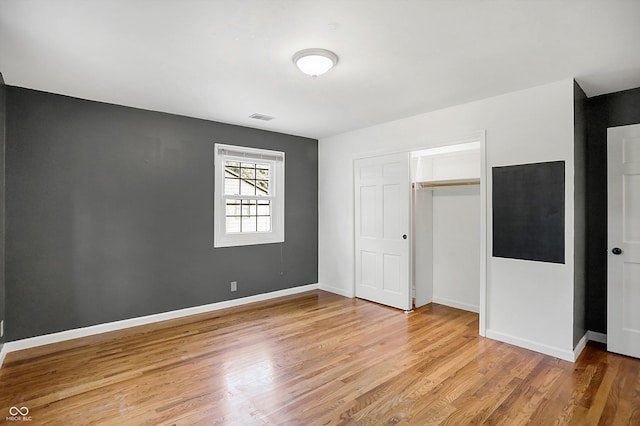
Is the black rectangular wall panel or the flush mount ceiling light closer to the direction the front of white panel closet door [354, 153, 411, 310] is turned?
the flush mount ceiling light

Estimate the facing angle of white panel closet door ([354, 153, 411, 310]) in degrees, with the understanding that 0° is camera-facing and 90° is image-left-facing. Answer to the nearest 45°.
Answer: approximately 45°

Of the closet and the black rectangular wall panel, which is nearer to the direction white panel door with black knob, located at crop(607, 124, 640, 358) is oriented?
the black rectangular wall panel

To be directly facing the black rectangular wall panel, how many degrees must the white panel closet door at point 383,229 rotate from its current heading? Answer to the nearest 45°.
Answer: approximately 90° to its left

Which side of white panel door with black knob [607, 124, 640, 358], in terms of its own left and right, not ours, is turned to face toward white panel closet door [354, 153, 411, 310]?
right

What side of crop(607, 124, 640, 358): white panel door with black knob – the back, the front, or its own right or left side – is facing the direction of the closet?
right

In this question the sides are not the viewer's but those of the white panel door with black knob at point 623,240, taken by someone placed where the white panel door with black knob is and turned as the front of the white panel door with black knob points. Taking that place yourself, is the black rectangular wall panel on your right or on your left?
on your right

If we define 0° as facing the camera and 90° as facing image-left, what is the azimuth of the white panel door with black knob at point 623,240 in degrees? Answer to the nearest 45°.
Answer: approximately 0°

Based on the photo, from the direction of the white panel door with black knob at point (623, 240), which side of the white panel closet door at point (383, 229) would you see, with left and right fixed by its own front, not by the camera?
left
